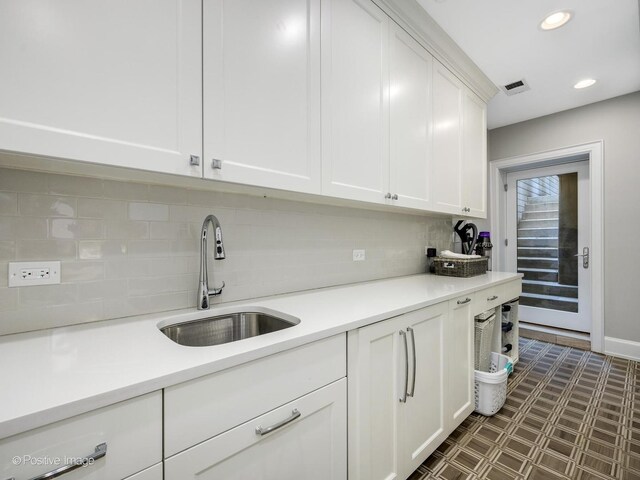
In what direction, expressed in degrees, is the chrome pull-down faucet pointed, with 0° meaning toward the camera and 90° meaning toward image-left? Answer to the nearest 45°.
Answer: approximately 315°

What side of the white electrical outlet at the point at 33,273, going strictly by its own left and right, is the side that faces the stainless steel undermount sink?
left

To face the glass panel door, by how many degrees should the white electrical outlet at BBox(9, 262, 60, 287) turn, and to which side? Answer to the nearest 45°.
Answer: approximately 90° to its left

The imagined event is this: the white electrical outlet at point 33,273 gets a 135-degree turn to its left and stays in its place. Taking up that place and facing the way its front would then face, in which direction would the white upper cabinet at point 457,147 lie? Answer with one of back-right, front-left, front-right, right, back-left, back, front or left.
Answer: front-right

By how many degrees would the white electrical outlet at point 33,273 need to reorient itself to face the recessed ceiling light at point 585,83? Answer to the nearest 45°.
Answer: approximately 90° to its left

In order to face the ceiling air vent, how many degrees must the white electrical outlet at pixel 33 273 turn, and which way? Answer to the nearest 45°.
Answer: approximately 90° to its left

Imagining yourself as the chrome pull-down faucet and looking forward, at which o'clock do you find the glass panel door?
The glass panel door is roughly at 10 o'clock from the chrome pull-down faucet.

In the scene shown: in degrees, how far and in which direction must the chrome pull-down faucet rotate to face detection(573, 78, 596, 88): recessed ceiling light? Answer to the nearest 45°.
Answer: approximately 45° to its left

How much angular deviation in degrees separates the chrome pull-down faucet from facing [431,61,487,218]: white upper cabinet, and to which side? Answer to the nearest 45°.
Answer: approximately 45° to its left

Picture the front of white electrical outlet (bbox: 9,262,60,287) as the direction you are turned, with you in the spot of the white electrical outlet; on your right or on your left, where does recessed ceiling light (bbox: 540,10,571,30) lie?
on your left
